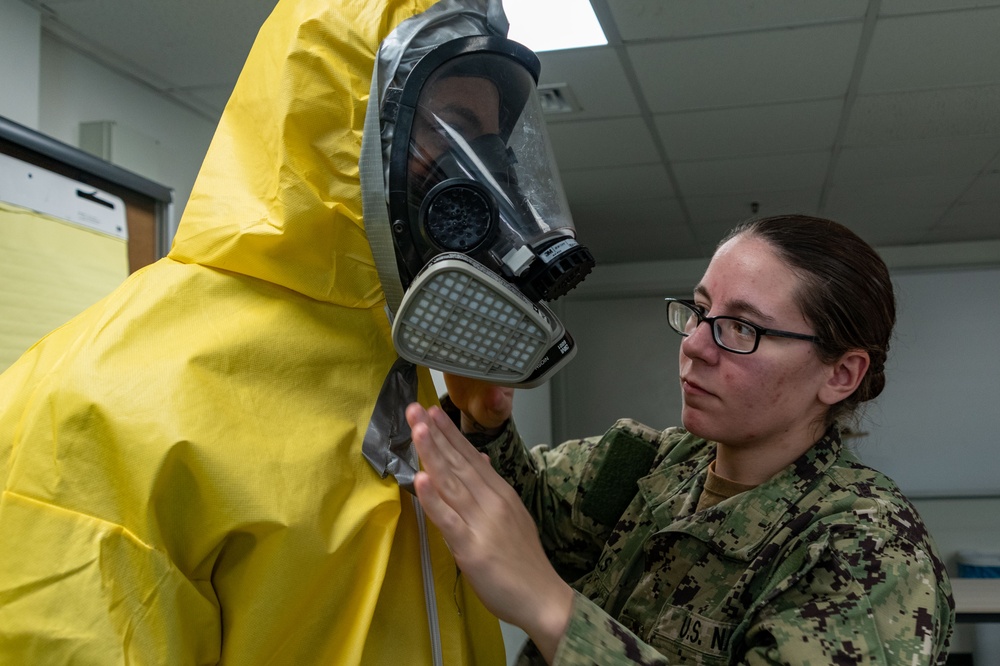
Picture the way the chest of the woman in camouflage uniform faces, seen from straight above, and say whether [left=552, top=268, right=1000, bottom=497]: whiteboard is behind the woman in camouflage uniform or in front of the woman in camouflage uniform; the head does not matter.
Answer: behind

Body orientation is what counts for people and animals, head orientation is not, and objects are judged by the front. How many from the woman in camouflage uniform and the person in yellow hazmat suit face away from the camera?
0

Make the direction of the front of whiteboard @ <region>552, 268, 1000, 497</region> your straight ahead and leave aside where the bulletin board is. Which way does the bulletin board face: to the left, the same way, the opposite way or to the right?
to the left

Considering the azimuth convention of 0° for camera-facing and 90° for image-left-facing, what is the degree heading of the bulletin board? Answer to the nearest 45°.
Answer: approximately 315°

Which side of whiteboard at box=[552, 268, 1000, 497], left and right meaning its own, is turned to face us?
front

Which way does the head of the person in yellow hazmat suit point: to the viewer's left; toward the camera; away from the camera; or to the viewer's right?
to the viewer's right

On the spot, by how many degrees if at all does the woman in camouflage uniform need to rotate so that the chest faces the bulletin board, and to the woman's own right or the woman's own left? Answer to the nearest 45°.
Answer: approximately 45° to the woman's own right

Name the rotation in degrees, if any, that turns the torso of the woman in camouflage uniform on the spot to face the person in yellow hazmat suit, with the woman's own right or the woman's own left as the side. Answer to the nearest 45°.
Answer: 0° — they already face them

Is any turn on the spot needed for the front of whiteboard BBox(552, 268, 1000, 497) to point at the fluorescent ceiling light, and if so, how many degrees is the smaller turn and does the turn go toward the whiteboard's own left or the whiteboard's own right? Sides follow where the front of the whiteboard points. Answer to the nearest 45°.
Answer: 0° — it already faces it

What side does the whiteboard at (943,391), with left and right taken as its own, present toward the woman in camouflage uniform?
front

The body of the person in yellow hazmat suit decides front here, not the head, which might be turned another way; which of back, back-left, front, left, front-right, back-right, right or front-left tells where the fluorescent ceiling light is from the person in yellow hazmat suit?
left

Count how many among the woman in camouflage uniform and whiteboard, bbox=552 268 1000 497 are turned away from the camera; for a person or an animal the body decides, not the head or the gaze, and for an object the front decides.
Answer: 0

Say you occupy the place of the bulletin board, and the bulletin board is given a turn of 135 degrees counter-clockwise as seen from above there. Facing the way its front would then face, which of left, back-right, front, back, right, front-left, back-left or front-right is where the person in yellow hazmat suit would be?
back

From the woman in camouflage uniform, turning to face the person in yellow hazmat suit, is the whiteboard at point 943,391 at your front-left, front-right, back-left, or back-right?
back-right

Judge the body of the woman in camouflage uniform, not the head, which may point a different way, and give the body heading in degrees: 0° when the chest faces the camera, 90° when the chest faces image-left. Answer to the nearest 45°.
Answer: approximately 45°
